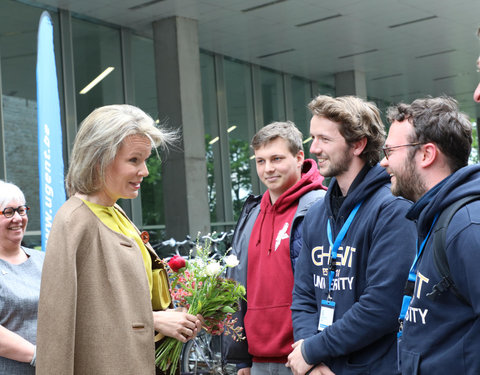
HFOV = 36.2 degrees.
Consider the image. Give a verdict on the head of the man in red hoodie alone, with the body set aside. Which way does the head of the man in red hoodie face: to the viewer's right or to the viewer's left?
to the viewer's left

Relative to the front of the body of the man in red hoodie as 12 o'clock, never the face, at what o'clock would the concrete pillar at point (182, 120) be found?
The concrete pillar is roughly at 4 o'clock from the man in red hoodie.

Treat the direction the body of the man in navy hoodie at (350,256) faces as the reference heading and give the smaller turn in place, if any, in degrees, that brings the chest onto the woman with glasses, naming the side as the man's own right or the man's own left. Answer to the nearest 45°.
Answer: approximately 45° to the man's own right

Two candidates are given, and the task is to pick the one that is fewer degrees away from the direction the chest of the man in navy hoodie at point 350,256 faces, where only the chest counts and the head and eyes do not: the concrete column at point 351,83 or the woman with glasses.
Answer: the woman with glasses

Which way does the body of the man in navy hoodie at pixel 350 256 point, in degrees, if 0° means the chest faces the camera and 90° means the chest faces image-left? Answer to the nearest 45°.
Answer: approximately 45°

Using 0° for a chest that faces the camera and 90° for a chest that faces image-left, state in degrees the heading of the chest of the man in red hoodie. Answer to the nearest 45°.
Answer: approximately 45°

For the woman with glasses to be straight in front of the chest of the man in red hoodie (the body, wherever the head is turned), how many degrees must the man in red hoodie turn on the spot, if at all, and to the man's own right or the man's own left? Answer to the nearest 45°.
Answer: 0° — they already face them

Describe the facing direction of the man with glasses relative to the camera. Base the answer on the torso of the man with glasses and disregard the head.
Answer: to the viewer's left

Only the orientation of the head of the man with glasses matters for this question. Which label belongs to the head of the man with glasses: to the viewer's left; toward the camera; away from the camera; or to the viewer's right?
to the viewer's left

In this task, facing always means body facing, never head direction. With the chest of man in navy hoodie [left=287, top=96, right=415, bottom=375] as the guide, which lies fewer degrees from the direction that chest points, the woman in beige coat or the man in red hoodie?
the woman in beige coat

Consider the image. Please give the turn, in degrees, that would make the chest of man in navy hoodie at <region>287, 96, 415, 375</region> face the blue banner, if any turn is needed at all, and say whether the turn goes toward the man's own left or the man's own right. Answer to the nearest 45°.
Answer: approximately 90° to the man's own right

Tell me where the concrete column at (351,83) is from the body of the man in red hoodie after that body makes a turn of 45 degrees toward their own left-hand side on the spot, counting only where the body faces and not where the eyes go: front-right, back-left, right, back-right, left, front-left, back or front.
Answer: back
